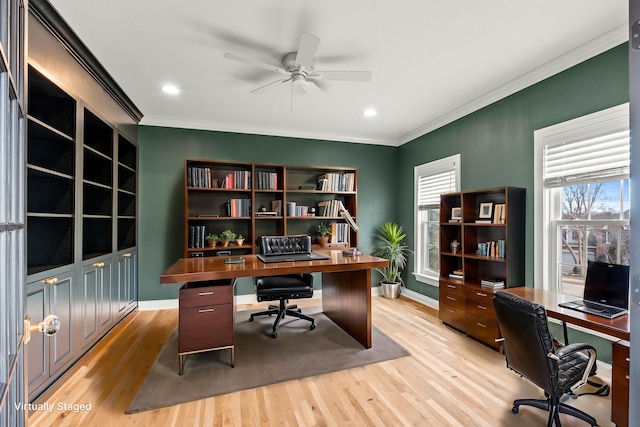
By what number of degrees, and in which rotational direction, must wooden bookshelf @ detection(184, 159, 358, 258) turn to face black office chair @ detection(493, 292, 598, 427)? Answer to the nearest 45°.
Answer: approximately 45° to its left

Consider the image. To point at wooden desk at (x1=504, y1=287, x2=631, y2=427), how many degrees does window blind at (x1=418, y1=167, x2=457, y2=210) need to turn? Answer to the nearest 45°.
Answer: approximately 90° to its left

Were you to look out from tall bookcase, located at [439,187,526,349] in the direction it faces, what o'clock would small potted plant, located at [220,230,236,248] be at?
The small potted plant is roughly at 1 o'clock from the tall bookcase.

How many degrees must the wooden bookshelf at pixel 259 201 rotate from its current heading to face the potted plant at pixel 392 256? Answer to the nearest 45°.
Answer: approximately 90° to its left

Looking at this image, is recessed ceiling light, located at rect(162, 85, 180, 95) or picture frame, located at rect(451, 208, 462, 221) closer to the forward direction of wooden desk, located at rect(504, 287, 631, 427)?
the recessed ceiling light

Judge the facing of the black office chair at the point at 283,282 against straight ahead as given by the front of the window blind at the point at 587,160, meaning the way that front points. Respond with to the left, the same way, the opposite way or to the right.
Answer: to the left

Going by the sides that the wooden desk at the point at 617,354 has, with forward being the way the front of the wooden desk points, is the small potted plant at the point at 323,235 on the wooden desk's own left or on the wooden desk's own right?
on the wooden desk's own right

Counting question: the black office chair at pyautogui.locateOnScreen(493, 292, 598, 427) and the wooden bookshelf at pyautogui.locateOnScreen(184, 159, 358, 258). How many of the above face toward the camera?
1

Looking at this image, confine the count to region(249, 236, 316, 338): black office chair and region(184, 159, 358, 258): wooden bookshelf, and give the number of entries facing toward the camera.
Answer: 2

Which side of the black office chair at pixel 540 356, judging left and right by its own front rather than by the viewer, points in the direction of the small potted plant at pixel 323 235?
left

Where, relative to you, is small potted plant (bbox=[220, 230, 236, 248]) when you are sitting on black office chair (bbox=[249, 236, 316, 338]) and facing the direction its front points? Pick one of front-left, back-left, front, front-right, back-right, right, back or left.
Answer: back-right
